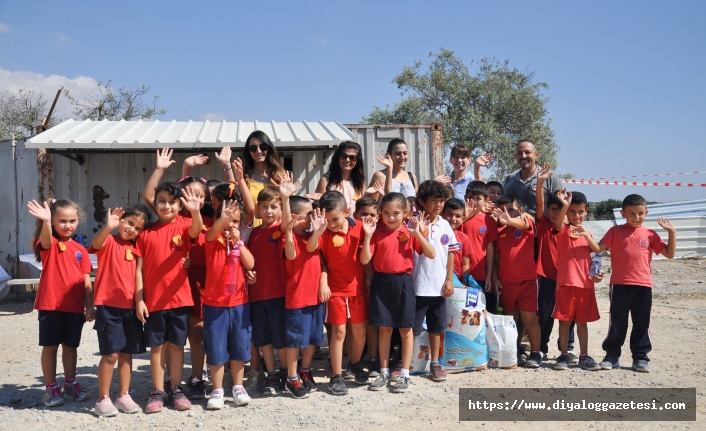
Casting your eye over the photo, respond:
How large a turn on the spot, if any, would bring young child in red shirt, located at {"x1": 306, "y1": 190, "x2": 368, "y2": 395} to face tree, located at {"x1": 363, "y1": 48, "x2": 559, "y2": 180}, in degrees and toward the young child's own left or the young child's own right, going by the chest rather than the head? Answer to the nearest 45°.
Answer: approximately 180°

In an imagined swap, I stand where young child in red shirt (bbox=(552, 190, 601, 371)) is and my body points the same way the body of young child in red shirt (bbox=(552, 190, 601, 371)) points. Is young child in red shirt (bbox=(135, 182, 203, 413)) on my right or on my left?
on my right

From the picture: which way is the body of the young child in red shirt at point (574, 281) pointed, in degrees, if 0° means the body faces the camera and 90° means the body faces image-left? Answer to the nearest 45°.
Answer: approximately 0°

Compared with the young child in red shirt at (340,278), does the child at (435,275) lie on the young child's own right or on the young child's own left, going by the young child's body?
on the young child's own left

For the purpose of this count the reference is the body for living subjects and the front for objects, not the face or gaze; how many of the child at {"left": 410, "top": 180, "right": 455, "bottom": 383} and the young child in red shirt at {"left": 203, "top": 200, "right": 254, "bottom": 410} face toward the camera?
2

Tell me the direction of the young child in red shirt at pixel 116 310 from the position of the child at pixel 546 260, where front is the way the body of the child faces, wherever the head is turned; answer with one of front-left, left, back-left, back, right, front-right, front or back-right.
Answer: front-right

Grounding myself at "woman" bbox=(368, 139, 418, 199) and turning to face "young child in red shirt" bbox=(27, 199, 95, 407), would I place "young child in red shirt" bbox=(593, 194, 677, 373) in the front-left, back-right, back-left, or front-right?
back-left
